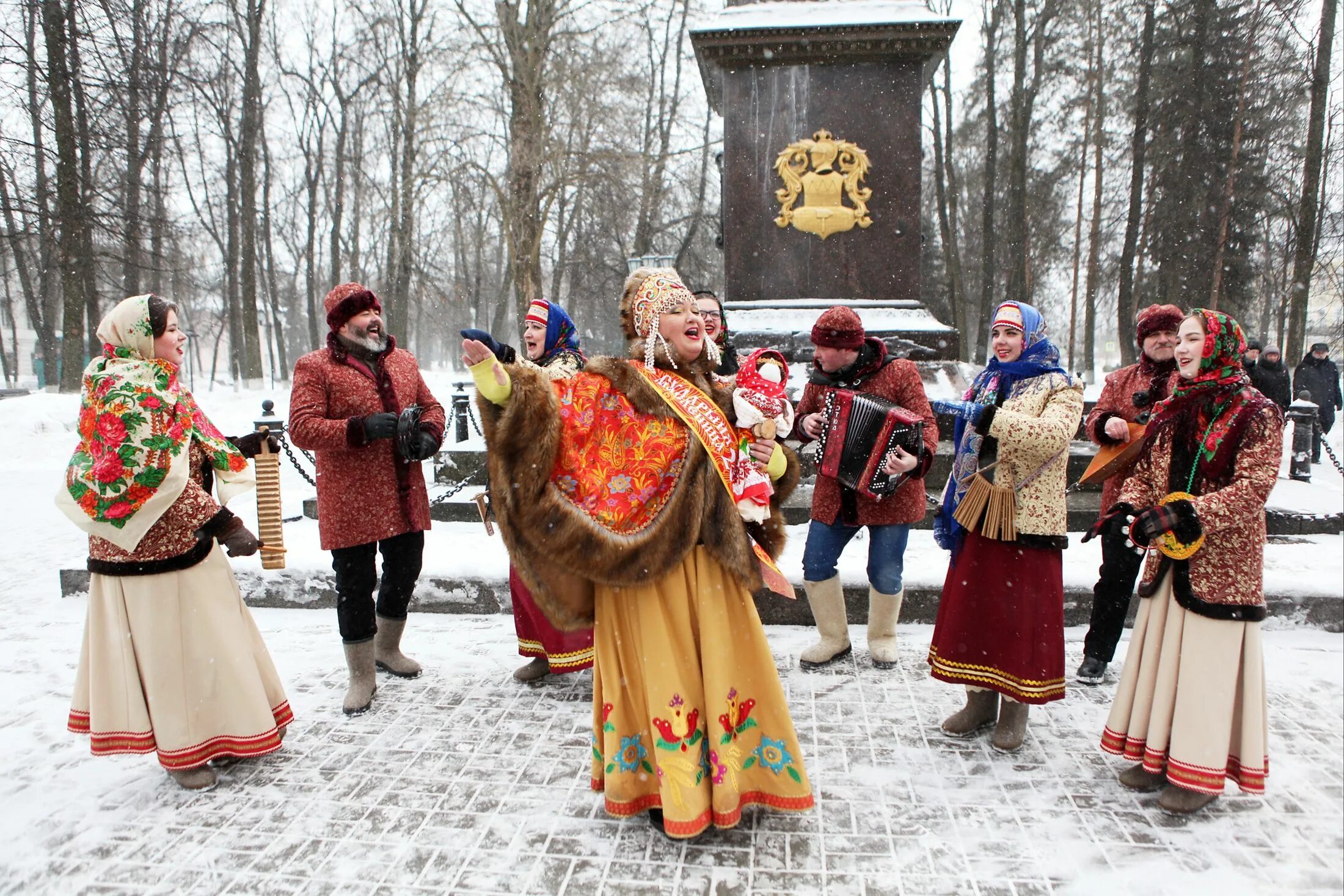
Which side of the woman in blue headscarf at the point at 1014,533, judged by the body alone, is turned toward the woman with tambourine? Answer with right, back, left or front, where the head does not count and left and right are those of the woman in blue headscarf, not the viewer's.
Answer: left

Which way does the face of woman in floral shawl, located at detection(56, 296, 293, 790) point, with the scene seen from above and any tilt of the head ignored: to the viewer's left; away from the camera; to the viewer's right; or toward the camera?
to the viewer's right

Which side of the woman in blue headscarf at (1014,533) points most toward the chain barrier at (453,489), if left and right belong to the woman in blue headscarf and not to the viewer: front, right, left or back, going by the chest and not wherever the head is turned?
right

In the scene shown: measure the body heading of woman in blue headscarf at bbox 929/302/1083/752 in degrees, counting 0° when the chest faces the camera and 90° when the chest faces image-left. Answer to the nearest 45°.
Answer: approximately 45°

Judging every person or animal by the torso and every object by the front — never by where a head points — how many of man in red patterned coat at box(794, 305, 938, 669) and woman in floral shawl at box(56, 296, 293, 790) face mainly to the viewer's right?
1

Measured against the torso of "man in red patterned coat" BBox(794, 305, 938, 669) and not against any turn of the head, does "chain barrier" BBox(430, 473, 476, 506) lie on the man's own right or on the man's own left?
on the man's own right

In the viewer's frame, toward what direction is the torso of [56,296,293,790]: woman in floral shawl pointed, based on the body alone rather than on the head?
to the viewer's right

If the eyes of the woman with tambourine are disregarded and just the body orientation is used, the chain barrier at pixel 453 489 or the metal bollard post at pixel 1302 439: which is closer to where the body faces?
the chain barrier

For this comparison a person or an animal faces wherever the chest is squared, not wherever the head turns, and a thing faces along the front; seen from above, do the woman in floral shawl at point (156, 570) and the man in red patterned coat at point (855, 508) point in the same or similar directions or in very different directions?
very different directions
